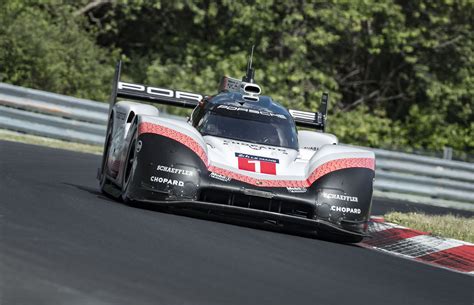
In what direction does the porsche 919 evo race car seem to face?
toward the camera

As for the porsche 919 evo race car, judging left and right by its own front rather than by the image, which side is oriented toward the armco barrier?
back
